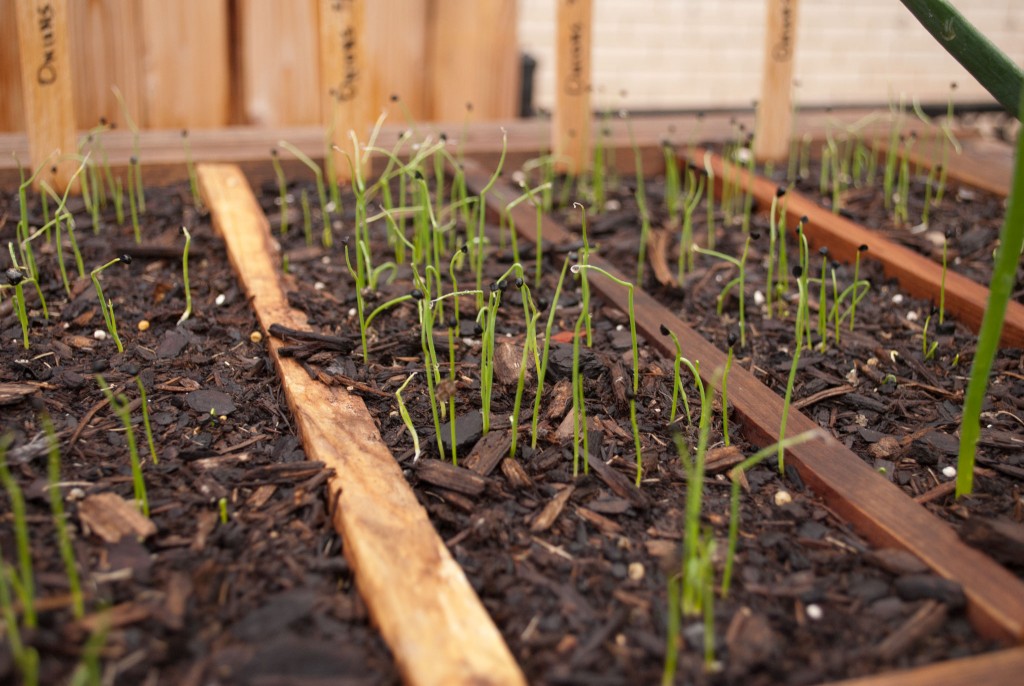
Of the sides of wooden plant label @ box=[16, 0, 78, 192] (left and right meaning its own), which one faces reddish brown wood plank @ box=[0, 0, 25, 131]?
back

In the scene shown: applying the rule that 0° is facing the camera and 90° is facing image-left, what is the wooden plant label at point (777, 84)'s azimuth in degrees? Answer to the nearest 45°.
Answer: approximately 0°

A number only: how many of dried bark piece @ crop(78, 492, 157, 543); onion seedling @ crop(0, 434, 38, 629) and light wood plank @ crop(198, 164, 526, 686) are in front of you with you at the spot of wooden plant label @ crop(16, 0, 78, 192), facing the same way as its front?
3

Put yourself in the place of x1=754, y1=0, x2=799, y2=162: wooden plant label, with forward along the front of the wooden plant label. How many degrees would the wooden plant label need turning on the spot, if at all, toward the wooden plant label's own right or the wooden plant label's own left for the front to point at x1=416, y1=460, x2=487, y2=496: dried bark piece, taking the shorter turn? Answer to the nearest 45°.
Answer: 0° — it already faces it

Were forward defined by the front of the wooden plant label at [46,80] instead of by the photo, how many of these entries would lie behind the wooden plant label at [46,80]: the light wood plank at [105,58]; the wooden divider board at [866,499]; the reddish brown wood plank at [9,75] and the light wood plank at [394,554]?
2

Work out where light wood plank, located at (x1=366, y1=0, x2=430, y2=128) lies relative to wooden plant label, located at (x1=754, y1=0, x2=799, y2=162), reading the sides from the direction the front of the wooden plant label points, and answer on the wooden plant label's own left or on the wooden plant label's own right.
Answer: on the wooden plant label's own right

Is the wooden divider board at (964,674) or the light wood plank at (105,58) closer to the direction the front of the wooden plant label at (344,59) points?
the wooden divider board
